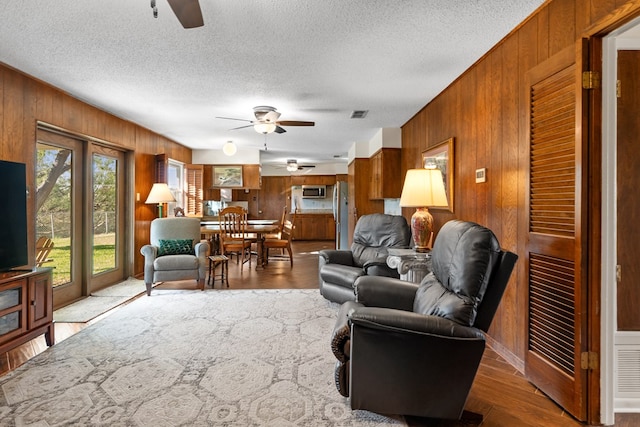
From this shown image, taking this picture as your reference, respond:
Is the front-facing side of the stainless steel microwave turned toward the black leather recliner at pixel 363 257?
yes

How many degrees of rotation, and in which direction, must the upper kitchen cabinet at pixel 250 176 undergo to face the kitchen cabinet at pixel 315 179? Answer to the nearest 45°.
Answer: approximately 135° to its left

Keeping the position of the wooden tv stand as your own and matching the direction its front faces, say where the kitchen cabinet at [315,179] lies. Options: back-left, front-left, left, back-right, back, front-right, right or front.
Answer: left

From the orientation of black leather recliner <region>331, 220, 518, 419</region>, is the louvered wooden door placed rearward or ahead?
rearward

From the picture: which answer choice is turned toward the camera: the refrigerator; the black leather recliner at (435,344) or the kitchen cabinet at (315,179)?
the kitchen cabinet

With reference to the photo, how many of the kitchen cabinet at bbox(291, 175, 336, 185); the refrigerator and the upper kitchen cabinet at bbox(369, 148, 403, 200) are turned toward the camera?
1

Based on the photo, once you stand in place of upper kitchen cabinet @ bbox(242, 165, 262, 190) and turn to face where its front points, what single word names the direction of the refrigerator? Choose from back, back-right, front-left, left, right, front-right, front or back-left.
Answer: left

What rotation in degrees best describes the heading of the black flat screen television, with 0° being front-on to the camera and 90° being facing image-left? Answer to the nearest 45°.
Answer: approximately 315°

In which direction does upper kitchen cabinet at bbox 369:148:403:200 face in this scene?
to the viewer's left

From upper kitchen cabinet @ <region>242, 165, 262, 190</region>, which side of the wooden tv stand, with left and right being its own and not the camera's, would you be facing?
left

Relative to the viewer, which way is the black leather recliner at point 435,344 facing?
to the viewer's left

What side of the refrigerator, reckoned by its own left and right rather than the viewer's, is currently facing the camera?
left
